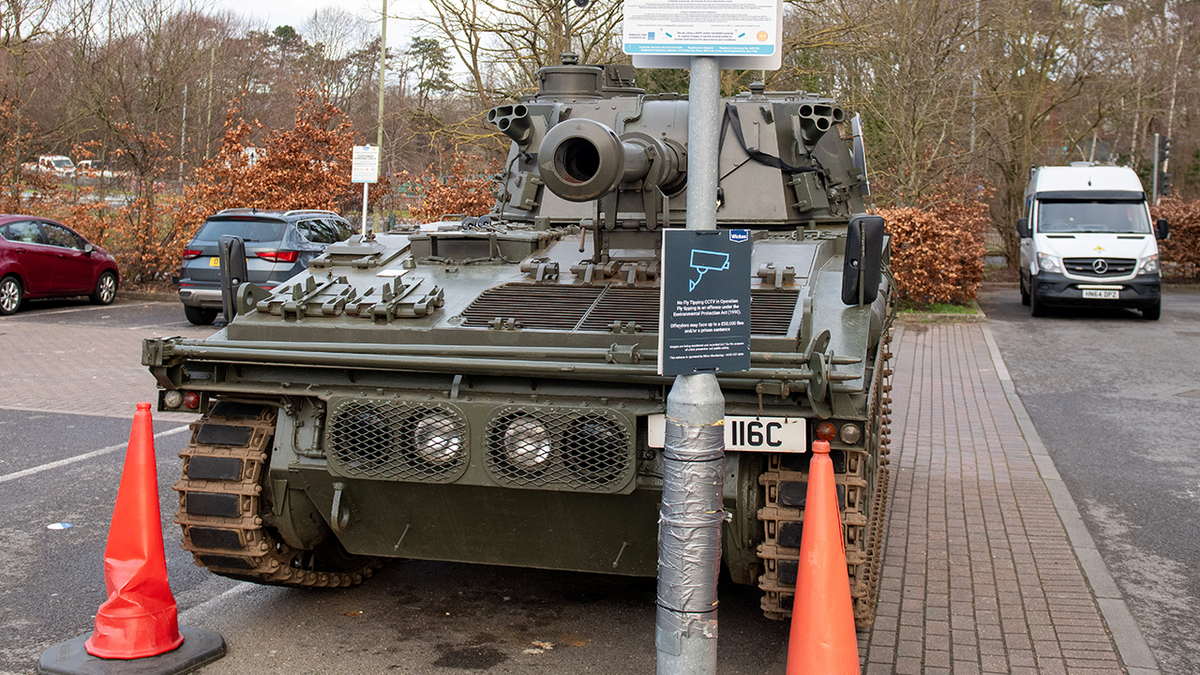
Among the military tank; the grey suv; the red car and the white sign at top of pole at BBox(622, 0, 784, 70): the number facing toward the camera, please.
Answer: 2

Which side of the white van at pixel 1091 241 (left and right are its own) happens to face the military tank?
front

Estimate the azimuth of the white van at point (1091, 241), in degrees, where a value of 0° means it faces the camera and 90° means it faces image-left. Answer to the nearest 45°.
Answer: approximately 0°

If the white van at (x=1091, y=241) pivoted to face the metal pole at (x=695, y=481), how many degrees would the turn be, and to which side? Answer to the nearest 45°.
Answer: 0° — it already faces it

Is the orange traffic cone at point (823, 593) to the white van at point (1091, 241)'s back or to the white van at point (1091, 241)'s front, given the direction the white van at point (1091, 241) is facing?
to the front

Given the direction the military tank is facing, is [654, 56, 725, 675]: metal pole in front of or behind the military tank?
in front

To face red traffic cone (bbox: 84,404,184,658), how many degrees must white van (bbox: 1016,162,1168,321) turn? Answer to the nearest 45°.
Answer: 0° — it already faces it

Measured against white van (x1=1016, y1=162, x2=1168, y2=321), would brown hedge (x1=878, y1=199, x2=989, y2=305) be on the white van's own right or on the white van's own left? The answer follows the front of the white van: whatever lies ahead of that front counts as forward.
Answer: on the white van's own right

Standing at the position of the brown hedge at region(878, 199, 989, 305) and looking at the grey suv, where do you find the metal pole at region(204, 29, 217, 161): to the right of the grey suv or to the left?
right

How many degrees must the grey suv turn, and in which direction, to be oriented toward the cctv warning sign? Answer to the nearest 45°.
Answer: approximately 135° to its right

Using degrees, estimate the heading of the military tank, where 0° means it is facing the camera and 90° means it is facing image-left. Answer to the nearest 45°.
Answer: approximately 0°

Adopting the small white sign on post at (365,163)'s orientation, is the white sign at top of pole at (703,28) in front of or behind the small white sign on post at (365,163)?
in front

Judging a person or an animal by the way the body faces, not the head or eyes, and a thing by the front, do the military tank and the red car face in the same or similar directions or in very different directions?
very different directions

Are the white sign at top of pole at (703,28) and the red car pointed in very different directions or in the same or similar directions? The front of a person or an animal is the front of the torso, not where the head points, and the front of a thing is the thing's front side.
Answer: very different directions

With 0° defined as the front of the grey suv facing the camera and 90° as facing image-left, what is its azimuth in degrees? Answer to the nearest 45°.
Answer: approximately 225°

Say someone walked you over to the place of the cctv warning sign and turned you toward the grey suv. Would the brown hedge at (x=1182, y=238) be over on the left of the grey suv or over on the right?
right
